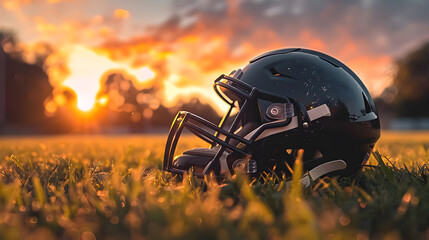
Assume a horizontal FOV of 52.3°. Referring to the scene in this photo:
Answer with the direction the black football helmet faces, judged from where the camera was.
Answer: facing to the left of the viewer

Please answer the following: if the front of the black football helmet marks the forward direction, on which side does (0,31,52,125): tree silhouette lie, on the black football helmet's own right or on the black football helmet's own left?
on the black football helmet's own right
